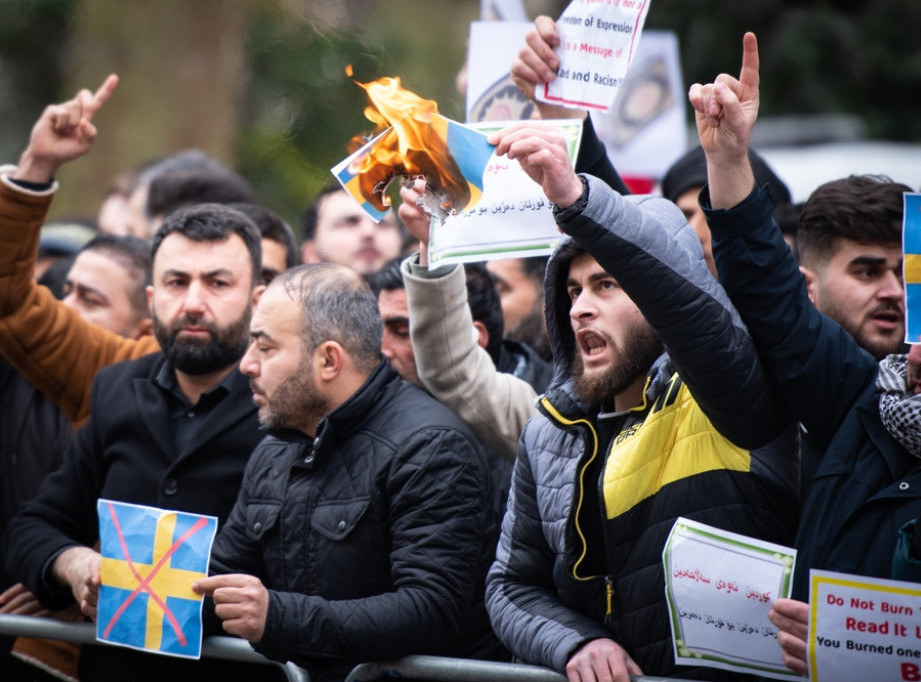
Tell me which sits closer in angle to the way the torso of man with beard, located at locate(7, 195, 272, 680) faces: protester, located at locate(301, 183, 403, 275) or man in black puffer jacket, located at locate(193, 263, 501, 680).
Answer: the man in black puffer jacket

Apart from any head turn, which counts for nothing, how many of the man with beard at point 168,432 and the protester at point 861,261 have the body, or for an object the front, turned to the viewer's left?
0

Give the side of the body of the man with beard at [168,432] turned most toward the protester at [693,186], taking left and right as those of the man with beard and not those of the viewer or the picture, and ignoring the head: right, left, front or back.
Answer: left

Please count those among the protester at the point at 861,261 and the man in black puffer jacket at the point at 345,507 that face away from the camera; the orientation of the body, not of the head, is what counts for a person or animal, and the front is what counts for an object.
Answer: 0

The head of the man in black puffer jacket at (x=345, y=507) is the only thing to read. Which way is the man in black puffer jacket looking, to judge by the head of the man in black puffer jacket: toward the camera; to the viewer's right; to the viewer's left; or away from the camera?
to the viewer's left

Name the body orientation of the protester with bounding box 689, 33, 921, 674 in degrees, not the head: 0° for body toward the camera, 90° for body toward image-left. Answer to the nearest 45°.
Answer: approximately 315°

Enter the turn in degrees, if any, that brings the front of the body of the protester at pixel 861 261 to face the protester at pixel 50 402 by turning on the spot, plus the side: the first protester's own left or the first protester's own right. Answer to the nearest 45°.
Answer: approximately 135° to the first protester's own right

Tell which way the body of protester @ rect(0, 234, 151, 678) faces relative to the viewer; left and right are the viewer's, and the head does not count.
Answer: facing the viewer and to the left of the viewer
